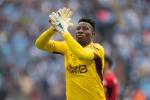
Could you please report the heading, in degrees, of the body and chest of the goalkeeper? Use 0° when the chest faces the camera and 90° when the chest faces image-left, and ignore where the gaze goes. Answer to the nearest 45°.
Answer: approximately 45°
